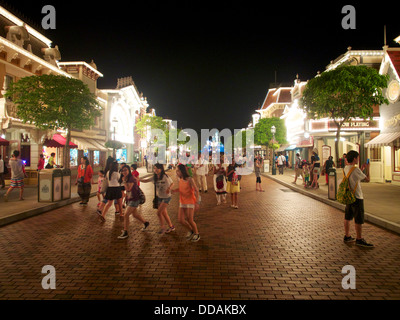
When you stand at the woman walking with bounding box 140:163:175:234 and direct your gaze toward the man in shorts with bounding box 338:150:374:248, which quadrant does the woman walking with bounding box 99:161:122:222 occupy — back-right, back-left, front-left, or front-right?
back-left

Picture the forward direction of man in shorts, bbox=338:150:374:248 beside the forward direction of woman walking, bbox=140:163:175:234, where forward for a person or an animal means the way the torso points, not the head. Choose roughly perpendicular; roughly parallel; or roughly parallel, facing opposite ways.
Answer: roughly perpendicular
